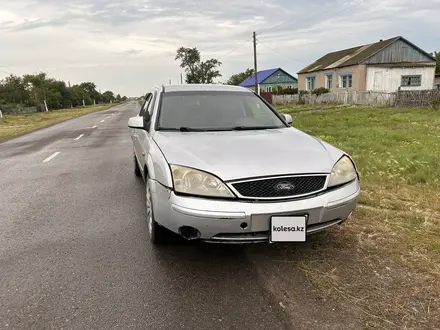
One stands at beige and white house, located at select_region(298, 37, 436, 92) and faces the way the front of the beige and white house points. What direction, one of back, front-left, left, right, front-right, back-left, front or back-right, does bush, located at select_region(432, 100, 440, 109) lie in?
front-left

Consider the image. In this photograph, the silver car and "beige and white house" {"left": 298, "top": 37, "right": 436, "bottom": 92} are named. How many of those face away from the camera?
0

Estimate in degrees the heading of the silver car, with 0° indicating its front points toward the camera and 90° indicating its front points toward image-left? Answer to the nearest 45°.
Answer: approximately 315°

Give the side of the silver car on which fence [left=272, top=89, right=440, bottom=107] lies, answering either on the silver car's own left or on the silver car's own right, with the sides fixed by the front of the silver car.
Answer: on the silver car's own left

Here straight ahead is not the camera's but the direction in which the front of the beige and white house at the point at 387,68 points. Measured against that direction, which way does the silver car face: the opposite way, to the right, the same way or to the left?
to the left

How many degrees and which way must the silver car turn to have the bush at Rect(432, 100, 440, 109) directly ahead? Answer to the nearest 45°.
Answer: approximately 90° to its left

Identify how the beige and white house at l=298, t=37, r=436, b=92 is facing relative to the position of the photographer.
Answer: facing the viewer and to the left of the viewer

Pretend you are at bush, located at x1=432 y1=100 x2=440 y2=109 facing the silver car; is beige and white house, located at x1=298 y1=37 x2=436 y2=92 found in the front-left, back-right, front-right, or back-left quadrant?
back-right
